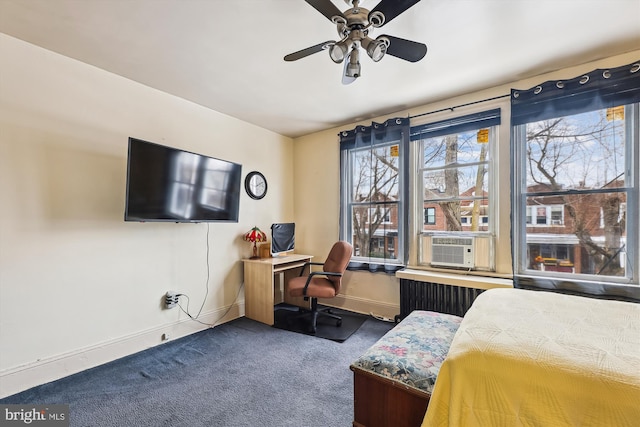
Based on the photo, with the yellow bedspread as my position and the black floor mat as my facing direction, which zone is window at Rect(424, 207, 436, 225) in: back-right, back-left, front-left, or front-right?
front-right

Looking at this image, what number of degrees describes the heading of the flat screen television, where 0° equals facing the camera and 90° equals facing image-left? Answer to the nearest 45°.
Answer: approximately 315°

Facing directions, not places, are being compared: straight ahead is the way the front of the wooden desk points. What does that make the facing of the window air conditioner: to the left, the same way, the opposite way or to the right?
to the right

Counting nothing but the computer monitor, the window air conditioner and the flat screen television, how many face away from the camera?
0

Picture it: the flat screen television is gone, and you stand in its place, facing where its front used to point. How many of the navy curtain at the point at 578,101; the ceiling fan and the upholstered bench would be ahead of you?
3

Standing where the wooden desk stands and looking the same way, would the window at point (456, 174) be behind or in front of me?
in front

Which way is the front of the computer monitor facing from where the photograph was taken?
facing the viewer and to the right of the viewer

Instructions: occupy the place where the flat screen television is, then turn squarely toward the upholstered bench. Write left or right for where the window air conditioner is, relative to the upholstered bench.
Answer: left

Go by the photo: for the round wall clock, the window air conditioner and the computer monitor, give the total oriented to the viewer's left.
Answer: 0

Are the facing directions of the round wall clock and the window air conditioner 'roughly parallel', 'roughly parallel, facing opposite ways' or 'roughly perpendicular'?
roughly perpendicular

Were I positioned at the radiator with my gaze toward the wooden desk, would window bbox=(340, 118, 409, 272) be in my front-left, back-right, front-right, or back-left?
front-right

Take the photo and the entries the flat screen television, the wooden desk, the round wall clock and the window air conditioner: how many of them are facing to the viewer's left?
0

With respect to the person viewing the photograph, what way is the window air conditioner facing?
facing the viewer
